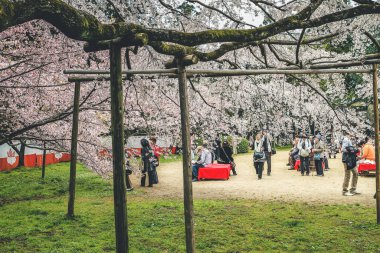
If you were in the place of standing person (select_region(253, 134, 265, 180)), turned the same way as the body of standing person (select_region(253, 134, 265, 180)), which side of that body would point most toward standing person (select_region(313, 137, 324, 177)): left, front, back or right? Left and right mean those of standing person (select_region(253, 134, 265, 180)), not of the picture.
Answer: left

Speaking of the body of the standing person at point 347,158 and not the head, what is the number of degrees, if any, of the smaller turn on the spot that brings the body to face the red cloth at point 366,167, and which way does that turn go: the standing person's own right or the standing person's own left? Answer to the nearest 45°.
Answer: approximately 90° to the standing person's own left

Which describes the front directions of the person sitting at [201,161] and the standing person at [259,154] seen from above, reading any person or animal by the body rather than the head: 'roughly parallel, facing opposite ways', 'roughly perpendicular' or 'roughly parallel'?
roughly perpendicular

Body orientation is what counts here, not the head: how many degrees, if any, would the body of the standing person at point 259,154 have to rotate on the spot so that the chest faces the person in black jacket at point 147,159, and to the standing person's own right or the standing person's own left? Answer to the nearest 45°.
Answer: approximately 45° to the standing person's own right

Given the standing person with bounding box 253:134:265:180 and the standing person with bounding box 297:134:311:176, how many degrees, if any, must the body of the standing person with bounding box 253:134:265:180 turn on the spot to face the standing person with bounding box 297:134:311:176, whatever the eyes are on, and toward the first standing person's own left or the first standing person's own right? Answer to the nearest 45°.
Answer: approximately 135° to the first standing person's own left

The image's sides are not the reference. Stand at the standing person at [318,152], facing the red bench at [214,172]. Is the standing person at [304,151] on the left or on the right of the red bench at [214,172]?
right
